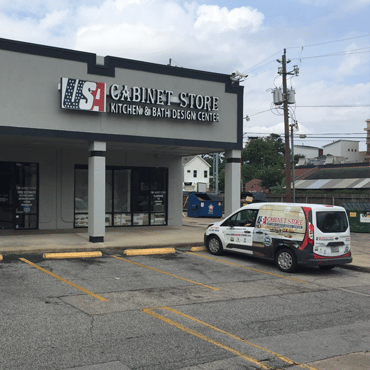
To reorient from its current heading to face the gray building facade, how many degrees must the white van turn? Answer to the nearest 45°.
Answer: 0° — it already faces it

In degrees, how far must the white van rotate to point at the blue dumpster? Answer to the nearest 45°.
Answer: approximately 45° to its right

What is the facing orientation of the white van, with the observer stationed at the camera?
facing away from the viewer and to the left of the viewer

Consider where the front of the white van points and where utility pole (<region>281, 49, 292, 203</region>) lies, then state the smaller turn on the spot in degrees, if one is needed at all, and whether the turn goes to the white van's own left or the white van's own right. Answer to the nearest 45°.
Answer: approximately 45° to the white van's own right
